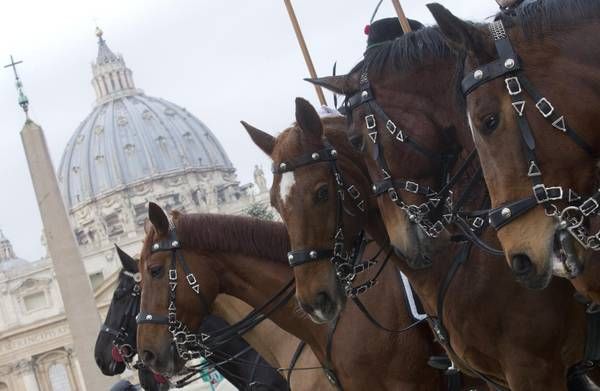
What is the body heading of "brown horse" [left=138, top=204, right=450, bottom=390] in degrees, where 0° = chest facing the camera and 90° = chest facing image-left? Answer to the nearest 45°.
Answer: approximately 90°

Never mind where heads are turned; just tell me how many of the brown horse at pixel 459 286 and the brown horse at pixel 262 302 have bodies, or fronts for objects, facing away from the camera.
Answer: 0

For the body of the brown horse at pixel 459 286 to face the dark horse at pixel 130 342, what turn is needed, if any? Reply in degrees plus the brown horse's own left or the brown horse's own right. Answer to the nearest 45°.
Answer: approximately 90° to the brown horse's own right

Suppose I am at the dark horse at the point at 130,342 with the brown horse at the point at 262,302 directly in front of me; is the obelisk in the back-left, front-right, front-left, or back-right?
back-left

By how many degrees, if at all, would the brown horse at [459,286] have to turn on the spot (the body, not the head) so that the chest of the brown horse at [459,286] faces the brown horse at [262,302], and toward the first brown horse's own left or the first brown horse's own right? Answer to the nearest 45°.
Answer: approximately 90° to the first brown horse's own right

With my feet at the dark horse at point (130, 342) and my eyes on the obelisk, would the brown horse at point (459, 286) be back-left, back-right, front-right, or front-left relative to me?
back-right

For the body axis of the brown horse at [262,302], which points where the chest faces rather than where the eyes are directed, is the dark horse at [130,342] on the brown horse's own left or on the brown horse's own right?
on the brown horse's own right

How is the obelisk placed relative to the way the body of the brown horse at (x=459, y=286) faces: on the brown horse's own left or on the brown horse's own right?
on the brown horse's own right
